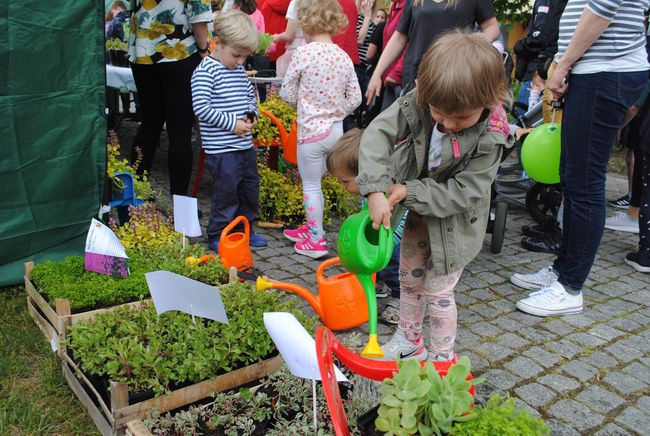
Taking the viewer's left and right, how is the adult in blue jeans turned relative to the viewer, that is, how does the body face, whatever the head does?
facing to the left of the viewer

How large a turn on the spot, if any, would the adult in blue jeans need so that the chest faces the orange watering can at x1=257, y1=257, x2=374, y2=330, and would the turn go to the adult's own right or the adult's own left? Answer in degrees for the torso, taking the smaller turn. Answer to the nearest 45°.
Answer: approximately 45° to the adult's own left

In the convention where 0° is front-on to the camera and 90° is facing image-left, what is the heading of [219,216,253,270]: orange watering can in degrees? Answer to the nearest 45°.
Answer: approximately 90°

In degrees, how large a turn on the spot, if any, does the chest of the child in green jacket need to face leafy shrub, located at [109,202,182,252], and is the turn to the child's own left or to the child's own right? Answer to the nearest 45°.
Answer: approximately 90° to the child's own right

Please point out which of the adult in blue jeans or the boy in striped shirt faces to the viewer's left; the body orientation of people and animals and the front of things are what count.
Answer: the adult in blue jeans

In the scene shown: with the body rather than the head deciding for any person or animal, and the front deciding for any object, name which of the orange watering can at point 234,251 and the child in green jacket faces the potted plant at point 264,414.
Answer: the child in green jacket

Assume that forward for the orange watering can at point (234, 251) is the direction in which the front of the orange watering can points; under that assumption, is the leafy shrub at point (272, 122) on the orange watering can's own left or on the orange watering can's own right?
on the orange watering can's own right

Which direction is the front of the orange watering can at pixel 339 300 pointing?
to the viewer's left

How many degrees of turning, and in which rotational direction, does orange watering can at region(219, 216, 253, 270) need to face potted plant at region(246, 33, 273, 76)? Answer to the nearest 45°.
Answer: approximately 90° to its right

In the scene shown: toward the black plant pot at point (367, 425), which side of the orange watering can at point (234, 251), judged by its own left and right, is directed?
left

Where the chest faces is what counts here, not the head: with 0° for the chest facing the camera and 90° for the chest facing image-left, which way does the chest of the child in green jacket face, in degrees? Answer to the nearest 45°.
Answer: approximately 45°
